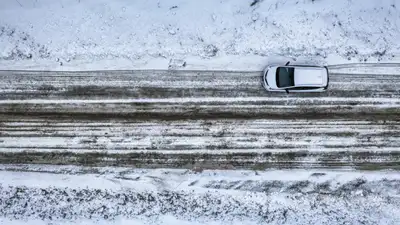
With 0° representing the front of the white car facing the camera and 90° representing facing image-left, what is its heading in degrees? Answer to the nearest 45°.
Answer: approximately 90°
